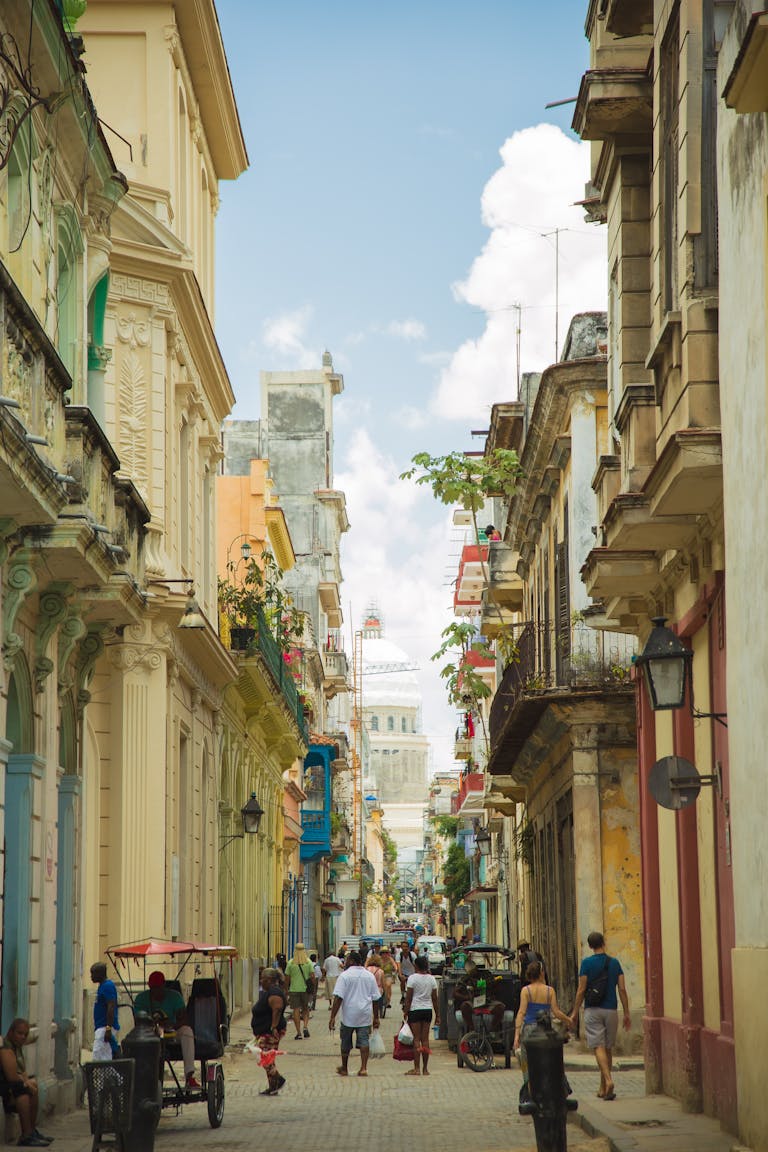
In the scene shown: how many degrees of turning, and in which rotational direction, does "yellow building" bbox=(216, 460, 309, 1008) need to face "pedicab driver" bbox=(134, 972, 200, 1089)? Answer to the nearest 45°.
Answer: approximately 90° to its right

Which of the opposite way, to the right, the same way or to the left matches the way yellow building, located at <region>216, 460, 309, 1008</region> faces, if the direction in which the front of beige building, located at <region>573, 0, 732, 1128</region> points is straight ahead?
the opposite way

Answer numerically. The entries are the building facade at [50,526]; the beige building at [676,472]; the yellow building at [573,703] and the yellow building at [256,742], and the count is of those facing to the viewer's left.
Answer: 2

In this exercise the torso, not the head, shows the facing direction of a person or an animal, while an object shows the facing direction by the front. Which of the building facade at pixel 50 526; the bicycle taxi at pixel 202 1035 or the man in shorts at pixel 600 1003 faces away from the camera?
the man in shorts

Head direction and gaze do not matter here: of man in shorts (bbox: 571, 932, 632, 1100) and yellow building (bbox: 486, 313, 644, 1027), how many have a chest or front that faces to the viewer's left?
1

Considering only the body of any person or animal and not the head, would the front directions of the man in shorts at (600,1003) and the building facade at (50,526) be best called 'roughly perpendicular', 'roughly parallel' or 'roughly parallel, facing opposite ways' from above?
roughly perpendicular

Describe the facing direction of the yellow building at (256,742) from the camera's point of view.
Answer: facing to the right of the viewer

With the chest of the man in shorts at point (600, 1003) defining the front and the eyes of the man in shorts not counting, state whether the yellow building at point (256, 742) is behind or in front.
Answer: in front

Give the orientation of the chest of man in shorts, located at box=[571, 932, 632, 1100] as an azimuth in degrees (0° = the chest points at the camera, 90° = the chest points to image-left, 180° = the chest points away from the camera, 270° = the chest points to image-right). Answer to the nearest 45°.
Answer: approximately 180°

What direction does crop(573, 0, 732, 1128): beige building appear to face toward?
to the viewer's left
